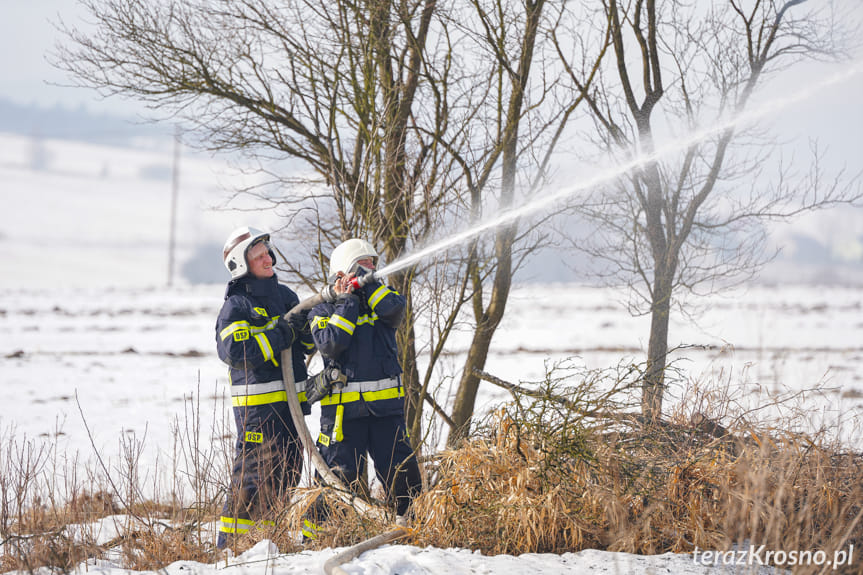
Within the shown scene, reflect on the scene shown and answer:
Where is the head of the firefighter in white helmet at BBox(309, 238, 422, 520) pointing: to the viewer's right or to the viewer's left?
to the viewer's right

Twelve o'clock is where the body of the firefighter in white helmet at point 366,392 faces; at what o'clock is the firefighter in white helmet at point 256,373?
the firefighter in white helmet at point 256,373 is roughly at 5 o'clock from the firefighter in white helmet at point 366,392.

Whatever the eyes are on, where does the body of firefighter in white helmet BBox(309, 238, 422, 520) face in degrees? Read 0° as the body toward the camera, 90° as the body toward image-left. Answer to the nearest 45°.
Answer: approximately 315°
